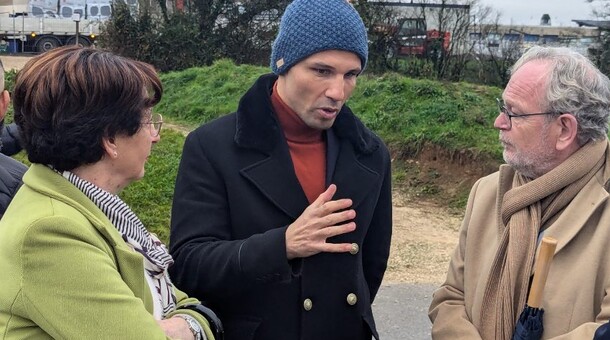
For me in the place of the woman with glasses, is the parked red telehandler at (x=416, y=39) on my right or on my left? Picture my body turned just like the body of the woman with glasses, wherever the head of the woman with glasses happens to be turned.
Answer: on my left

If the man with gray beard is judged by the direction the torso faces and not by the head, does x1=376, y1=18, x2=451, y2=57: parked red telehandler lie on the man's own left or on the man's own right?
on the man's own right

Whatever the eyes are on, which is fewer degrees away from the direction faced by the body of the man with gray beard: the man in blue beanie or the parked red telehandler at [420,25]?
the man in blue beanie

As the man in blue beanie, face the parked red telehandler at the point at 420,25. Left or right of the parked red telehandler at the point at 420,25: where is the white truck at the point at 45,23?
left

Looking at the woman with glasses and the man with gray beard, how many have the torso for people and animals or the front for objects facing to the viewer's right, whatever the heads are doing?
1

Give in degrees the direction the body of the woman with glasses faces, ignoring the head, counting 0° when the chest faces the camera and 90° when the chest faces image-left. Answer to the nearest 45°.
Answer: approximately 270°

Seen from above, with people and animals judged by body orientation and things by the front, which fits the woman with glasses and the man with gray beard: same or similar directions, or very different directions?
very different directions

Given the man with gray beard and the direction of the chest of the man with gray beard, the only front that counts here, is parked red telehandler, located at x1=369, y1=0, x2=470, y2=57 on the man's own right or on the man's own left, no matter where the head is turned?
on the man's own right

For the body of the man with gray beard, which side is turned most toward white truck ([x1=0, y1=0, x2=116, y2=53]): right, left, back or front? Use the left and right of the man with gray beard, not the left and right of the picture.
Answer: right

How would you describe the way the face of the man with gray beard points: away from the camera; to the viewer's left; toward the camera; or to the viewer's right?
to the viewer's left

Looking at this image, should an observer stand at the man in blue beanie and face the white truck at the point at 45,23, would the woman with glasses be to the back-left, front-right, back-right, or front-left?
back-left

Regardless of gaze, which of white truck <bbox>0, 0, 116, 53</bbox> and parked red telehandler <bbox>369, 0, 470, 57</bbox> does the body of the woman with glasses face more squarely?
the parked red telehandler

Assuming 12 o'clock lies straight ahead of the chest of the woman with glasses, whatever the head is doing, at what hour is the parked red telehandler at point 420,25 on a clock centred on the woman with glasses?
The parked red telehandler is roughly at 10 o'clock from the woman with glasses.

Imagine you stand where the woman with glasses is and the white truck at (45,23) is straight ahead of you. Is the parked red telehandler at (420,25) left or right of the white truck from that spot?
right
